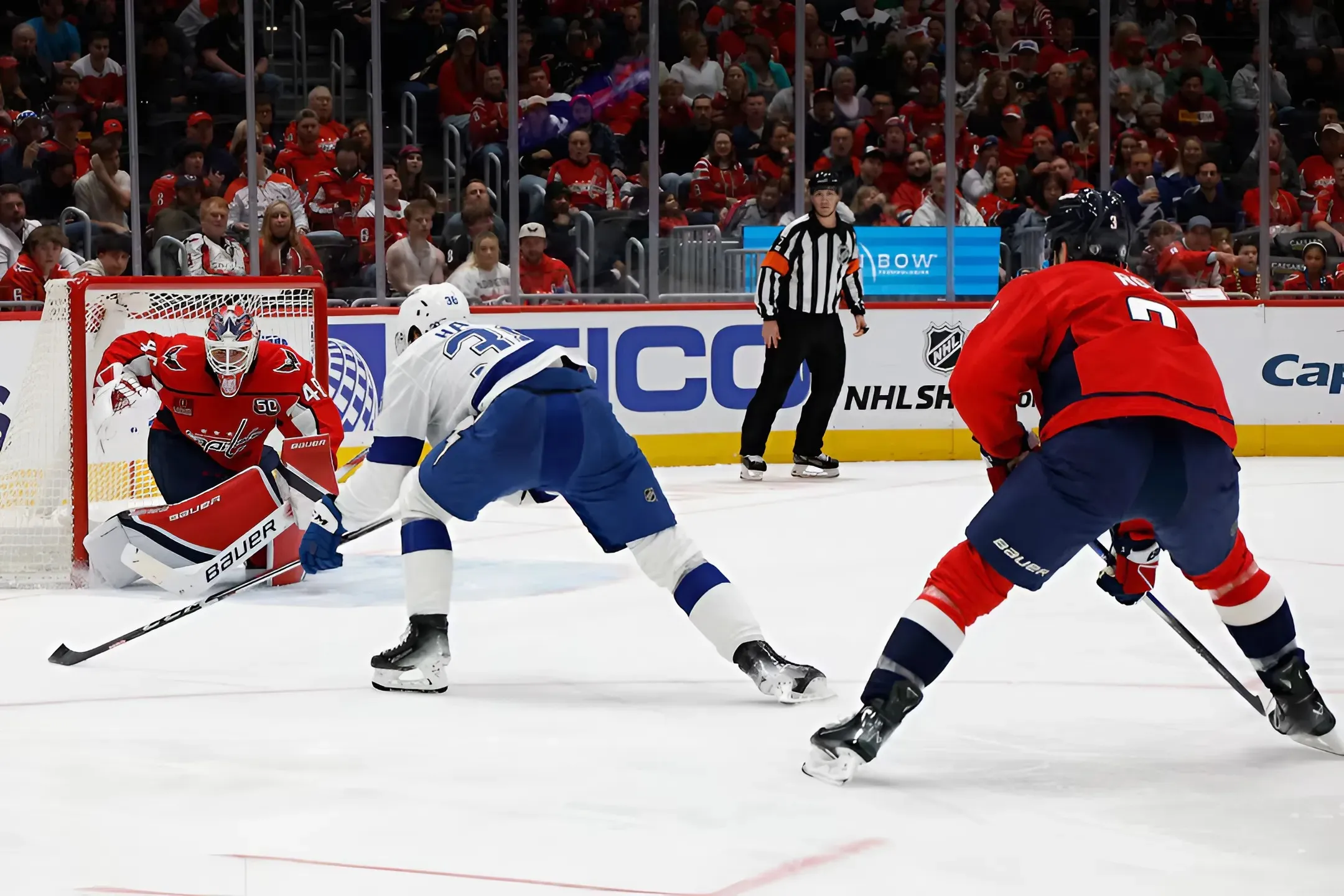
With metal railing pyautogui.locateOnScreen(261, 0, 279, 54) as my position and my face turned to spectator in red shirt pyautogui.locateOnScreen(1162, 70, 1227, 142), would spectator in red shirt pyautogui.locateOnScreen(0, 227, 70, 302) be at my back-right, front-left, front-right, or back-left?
back-right

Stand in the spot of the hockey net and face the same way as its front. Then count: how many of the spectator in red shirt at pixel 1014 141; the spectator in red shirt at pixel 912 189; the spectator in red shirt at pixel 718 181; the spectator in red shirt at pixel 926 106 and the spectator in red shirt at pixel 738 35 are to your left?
5

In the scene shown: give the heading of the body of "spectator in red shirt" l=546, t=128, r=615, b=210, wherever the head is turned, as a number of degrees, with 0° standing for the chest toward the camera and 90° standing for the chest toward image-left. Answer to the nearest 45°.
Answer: approximately 0°

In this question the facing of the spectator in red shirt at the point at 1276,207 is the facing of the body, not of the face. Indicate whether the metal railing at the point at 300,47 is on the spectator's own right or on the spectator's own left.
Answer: on the spectator's own right

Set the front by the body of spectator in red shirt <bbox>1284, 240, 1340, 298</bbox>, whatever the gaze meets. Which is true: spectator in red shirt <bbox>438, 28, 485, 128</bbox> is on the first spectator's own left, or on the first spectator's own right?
on the first spectator's own right
